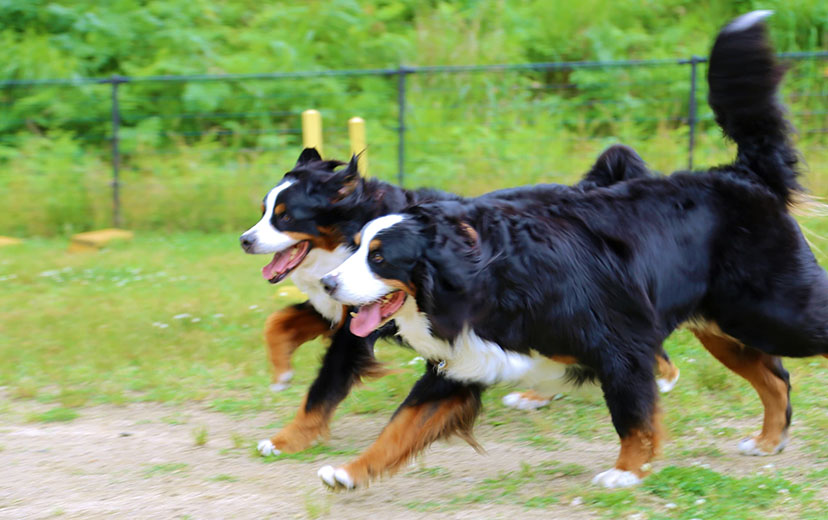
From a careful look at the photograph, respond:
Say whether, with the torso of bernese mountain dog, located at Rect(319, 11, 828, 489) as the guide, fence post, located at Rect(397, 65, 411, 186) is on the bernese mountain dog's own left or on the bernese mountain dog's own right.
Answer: on the bernese mountain dog's own right

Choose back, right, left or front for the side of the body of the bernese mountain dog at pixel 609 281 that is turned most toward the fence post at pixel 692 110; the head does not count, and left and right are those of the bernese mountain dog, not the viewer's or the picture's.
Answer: right

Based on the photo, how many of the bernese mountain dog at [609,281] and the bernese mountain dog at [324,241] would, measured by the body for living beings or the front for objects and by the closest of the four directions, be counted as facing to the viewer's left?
2

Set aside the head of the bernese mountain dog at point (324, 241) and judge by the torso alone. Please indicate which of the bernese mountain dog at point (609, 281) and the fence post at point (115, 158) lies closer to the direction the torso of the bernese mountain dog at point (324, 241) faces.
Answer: the fence post

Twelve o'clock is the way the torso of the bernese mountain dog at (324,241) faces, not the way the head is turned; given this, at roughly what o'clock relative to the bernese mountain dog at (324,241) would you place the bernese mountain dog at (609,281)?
the bernese mountain dog at (609,281) is roughly at 7 o'clock from the bernese mountain dog at (324,241).

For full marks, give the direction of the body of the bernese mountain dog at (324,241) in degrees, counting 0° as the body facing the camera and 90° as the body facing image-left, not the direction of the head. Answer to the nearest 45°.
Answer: approximately 90°

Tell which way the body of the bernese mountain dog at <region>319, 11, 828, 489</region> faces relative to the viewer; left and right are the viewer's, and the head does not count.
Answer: facing to the left of the viewer

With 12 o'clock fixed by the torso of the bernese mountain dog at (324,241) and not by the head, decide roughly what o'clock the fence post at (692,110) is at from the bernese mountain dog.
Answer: The fence post is roughly at 4 o'clock from the bernese mountain dog.

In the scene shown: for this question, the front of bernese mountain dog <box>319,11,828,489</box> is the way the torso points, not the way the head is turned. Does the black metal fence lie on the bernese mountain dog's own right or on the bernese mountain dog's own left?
on the bernese mountain dog's own right

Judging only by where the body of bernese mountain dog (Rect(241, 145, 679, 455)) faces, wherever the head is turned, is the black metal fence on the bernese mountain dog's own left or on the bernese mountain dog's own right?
on the bernese mountain dog's own right

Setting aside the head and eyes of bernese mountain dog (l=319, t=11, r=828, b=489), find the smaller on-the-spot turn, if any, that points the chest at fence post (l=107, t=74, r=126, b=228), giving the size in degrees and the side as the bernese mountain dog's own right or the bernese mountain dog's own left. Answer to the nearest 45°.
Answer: approximately 45° to the bernese mountain dog's own right

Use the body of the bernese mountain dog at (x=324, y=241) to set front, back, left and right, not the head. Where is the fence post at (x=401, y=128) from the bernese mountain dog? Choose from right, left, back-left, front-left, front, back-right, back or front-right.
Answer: right

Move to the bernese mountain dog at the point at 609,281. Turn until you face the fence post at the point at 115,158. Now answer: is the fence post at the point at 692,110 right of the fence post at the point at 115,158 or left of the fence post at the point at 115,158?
right

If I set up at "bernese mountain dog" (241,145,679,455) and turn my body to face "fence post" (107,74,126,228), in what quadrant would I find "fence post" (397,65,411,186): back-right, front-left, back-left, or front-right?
front-right
